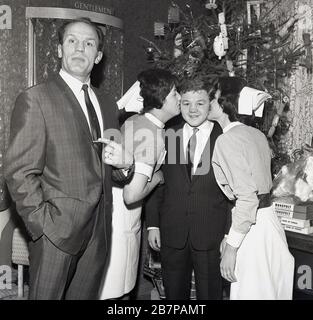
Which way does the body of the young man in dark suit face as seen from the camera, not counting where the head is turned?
toward the camera

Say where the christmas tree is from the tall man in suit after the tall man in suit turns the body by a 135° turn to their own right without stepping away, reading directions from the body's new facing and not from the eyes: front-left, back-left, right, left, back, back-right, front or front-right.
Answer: back-right

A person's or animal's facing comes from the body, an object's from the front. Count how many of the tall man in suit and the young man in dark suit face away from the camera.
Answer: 0

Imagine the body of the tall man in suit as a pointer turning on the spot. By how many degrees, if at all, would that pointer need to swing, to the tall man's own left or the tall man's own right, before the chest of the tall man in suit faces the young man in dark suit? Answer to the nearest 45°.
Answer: approximately 90° to the tall man's own left

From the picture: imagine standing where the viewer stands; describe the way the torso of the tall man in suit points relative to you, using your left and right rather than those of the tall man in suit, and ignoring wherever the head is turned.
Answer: facing the viewer and to the right of the viewer

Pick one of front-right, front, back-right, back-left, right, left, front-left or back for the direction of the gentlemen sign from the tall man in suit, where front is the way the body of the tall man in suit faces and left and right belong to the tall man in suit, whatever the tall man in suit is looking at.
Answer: back-left

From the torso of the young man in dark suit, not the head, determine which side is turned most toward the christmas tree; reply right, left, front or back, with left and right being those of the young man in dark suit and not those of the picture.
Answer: back

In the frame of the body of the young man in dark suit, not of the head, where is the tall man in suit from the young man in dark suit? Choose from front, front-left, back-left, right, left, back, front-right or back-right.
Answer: front-right
